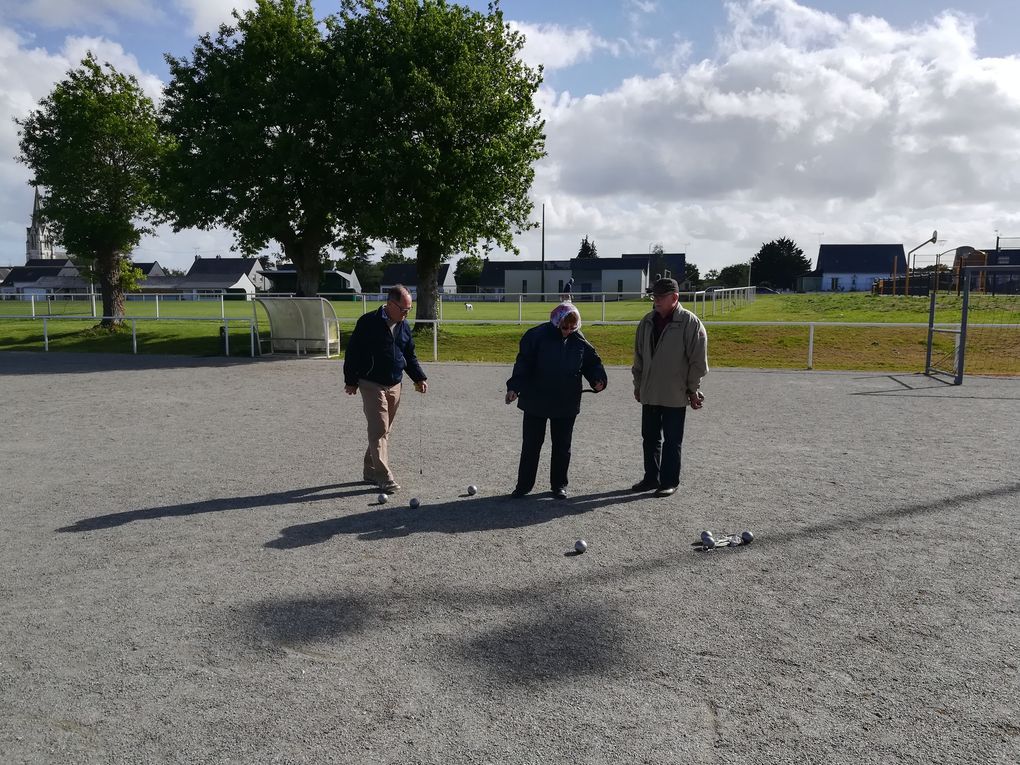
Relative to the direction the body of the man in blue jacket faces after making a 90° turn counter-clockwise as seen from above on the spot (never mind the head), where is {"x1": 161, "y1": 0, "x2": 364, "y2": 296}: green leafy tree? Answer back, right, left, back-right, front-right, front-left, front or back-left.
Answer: front-left

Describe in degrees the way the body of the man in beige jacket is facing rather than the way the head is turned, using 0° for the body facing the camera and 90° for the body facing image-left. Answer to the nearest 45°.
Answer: approximately 45°

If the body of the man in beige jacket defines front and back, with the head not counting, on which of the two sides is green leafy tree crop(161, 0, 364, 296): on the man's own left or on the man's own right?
on the man's own right

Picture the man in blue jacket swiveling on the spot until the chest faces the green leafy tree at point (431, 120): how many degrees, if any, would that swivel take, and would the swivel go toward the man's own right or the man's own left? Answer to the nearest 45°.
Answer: approximately 135° to the man's own left

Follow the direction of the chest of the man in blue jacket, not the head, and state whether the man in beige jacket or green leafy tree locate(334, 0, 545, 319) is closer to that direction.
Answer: the man in beige jacket

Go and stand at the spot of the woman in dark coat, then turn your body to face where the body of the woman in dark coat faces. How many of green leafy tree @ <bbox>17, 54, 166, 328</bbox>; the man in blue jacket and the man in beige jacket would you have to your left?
1

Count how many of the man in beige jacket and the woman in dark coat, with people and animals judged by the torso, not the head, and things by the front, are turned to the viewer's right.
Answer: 0

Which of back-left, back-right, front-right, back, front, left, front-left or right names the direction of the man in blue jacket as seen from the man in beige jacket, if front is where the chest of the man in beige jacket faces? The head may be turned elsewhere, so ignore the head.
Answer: front-right

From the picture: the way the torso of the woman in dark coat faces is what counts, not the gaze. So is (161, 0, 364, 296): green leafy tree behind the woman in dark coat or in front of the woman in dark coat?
behind

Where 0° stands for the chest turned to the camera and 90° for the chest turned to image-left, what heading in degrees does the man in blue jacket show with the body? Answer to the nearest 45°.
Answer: approximately 315°

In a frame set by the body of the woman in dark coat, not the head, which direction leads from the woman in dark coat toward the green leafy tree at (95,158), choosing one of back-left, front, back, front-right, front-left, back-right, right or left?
back-right

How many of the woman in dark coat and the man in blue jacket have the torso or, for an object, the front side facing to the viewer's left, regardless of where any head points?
0
